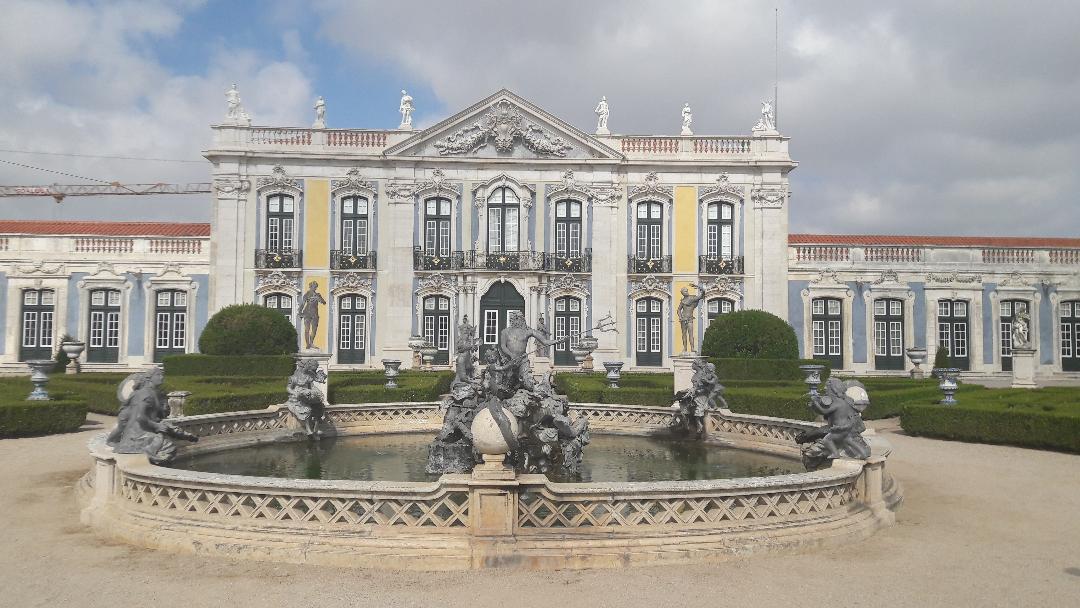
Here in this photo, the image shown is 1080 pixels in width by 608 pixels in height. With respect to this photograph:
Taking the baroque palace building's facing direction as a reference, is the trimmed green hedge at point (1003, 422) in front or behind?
in front

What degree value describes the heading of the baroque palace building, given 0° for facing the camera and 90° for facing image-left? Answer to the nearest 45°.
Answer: approximately 0°

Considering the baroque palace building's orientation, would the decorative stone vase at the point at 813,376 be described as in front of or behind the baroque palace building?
in front

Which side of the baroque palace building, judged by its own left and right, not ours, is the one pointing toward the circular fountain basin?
front

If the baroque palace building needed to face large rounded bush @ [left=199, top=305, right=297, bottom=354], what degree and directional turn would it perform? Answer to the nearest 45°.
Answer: approximately 45° to its right

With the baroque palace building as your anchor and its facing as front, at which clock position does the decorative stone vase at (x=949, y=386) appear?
The decorative stone vase is roughly at 11 o'clock from the baroque palace building.
